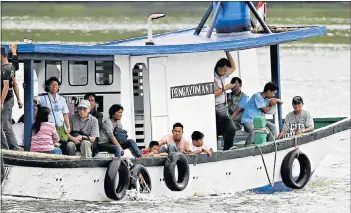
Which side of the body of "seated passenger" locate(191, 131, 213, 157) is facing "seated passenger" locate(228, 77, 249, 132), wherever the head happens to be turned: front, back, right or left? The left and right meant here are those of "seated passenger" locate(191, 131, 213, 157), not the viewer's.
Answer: left

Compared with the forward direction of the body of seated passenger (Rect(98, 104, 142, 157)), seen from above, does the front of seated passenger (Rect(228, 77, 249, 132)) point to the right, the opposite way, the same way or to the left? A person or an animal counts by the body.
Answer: to the right

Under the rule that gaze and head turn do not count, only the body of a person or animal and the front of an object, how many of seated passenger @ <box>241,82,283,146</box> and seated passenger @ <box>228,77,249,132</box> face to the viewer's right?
1

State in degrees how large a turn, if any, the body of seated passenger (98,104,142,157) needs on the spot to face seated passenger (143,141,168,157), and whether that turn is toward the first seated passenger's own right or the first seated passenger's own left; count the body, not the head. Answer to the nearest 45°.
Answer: approximately 45° to the first seated passenger's own left
